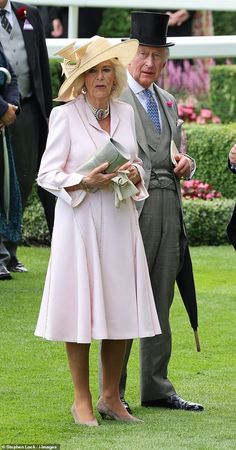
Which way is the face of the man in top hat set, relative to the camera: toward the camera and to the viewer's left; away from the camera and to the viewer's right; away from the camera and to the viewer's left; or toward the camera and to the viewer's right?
toward the camera and to the viewer's left

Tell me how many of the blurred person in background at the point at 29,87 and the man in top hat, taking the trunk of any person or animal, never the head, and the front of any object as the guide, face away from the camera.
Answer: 0

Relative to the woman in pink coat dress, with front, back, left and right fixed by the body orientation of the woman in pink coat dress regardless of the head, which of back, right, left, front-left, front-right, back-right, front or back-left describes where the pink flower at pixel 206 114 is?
back-left

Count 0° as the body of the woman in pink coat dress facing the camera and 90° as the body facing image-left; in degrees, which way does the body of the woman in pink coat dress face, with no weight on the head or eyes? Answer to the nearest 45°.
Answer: approximately 315°

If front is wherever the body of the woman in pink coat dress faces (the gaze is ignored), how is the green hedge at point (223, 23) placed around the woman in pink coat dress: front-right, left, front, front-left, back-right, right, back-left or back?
back-left

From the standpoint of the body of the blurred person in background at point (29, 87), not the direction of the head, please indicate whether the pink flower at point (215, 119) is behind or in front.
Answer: behind

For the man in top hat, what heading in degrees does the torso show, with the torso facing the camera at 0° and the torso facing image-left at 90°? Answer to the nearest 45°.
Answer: approximately 315°

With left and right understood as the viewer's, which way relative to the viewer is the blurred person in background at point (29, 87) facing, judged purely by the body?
facing the viewer and to the left of the viewer

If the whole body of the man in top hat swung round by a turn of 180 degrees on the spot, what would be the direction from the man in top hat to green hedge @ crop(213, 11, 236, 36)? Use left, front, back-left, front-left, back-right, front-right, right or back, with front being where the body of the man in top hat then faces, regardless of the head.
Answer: front-right

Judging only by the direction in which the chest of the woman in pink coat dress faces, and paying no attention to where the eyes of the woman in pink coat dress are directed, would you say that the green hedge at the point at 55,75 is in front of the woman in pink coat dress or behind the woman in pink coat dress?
behind

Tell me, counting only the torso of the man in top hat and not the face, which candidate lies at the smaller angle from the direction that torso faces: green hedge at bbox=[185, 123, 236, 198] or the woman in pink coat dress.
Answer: the woman in pink coat dress
